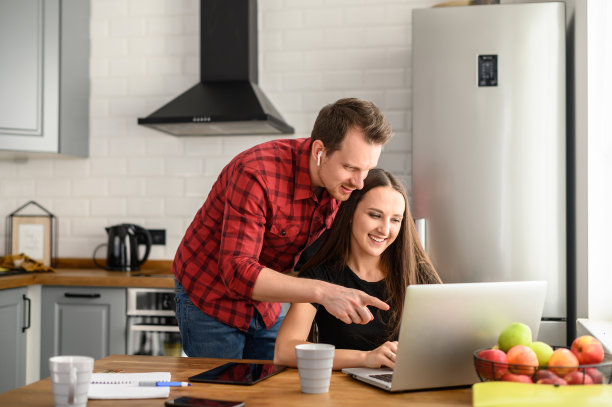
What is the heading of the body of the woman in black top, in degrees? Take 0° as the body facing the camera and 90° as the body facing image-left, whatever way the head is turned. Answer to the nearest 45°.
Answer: approximately 315°

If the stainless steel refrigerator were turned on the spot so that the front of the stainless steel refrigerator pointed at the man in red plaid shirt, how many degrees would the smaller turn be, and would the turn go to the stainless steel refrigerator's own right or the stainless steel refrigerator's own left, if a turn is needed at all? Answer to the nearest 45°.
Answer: approximately 45° to the stainless steel refrigerator's own right

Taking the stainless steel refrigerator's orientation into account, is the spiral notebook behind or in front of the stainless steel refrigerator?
in front

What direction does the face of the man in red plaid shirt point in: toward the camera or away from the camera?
toward the camera

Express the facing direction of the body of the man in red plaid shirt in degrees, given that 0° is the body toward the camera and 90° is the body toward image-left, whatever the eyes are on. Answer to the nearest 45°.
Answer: approximately 315°

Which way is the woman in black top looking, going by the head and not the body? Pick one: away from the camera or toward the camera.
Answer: toward the camera

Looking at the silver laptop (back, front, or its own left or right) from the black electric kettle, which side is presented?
front

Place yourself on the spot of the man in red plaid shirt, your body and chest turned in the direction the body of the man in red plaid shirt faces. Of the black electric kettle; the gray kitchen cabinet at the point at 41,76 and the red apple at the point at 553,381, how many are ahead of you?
1

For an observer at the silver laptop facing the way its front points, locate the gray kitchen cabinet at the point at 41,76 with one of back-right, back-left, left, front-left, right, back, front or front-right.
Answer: front

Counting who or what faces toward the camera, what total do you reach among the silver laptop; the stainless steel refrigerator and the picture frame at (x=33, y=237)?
2

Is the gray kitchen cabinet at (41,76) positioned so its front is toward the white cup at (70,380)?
yes

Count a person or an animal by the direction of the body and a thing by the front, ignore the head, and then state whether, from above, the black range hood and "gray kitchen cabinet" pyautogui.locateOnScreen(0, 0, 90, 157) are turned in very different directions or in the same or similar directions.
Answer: same or similar directions

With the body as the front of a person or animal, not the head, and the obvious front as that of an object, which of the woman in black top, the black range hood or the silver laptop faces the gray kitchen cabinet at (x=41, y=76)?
the silver laptop

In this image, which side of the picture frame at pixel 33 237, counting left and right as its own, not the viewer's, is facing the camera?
front

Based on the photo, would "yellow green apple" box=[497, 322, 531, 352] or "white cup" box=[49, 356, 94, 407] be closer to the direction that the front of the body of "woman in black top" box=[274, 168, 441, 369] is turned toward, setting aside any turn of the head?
the yellow green apple

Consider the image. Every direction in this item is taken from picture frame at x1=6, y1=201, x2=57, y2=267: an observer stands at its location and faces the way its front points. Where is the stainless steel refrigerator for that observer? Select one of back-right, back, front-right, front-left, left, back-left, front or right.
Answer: front-left

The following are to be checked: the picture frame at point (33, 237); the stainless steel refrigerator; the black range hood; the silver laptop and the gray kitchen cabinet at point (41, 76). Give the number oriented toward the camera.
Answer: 4

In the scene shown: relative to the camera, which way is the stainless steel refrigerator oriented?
toward the camera

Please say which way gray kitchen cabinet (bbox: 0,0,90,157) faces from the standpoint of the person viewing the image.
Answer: facing the viewer
